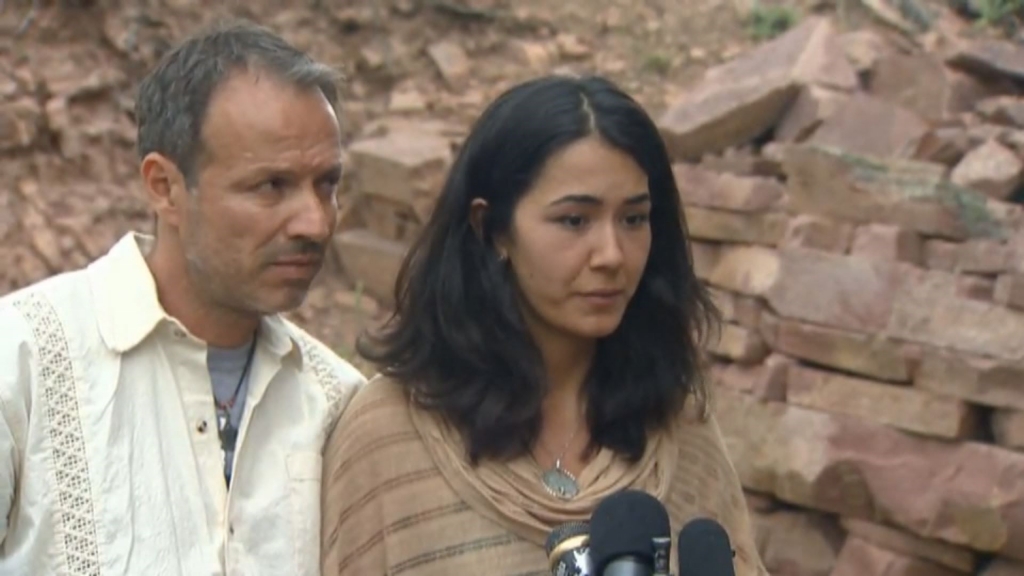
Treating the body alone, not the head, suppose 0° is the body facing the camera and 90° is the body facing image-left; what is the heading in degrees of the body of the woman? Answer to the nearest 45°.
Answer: approximately 315°

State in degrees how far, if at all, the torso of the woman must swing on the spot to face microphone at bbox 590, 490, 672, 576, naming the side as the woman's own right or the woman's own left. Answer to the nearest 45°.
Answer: approximately 45° to the woman's own right

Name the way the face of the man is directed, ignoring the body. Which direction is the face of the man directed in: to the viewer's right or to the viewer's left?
to the viewer's right

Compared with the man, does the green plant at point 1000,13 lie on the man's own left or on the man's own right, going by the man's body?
on the man's own left

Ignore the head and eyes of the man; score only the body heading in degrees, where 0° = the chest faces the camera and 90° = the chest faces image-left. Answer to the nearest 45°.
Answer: approximately 315°

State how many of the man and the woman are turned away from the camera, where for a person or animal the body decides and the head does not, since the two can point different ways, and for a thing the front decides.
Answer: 0

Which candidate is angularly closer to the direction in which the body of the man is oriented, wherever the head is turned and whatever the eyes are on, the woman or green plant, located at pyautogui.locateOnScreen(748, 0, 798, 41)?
the woman

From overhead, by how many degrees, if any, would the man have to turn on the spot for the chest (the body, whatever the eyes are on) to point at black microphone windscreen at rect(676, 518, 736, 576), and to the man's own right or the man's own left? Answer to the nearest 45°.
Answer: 0° — they already face it

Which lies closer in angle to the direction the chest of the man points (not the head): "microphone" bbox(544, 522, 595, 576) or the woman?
the microphone

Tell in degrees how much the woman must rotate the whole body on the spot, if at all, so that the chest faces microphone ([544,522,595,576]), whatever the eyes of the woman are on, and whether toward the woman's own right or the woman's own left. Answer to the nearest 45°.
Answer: approximately 45° to the woman's own right

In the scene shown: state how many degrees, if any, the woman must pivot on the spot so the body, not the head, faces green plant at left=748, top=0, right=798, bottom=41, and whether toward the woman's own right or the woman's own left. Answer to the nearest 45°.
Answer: approximately 135° to the woman's own left

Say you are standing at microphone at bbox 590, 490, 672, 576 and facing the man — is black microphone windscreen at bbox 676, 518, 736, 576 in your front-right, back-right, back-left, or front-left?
back-right
